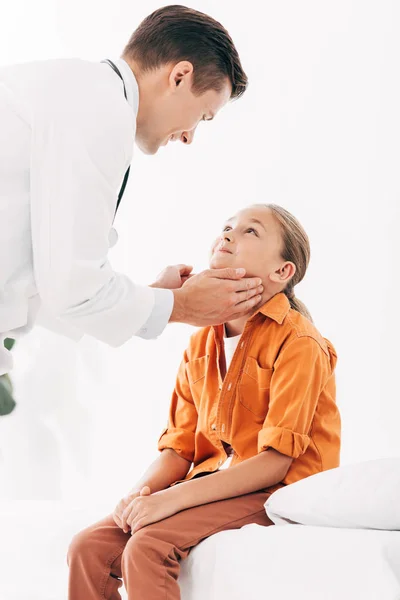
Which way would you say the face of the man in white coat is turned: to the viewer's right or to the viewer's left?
to the viewer's right

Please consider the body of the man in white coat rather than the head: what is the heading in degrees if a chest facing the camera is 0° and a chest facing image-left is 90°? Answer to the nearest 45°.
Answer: approximately 270°

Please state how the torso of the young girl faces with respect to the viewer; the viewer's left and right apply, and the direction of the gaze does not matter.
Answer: facing the viewer and to the left of the viewer

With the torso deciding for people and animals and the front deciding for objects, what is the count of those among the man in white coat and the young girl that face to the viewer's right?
1
